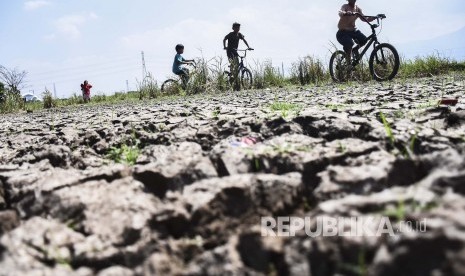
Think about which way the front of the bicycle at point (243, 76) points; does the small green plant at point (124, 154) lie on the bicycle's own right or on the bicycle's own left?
on the bicycle's own right

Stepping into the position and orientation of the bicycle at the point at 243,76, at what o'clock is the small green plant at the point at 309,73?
The small green plant is roughly at 10 o'clock from the bicycle.

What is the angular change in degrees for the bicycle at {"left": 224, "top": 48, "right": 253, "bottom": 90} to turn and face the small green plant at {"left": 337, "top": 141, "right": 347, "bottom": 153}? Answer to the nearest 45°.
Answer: approximately 45° to its right

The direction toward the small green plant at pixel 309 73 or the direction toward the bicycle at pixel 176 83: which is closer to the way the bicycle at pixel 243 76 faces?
the small green plant

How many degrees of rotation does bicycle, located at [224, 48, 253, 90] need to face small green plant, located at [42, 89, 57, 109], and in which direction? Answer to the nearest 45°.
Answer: approximately 135° to its right

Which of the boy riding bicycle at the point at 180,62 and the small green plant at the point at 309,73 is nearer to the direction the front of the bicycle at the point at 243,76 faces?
the small green plant

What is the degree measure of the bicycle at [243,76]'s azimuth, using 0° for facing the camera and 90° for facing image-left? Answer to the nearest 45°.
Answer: approximately 315°

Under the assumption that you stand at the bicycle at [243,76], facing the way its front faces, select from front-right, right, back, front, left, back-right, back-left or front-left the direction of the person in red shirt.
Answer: back
